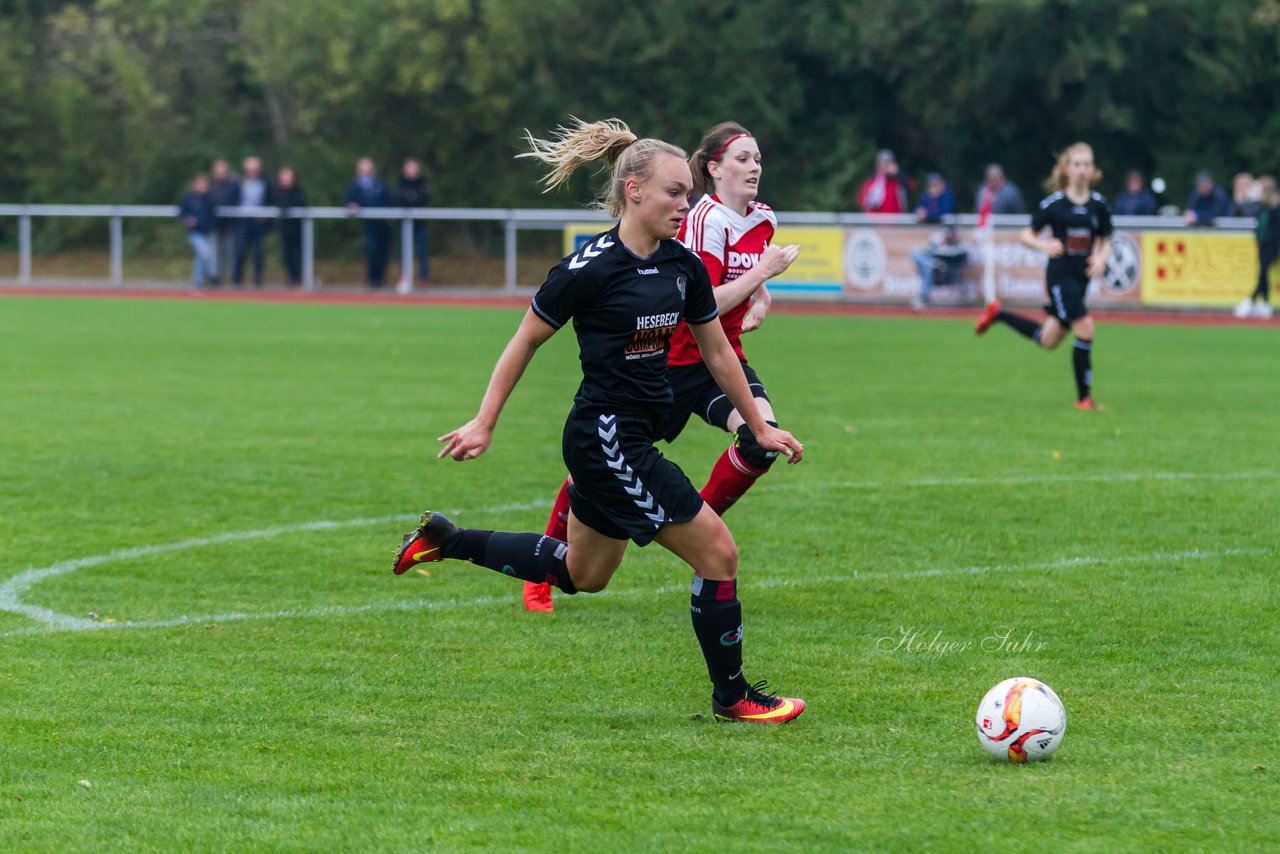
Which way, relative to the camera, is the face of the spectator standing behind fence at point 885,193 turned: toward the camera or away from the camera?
toward the camera

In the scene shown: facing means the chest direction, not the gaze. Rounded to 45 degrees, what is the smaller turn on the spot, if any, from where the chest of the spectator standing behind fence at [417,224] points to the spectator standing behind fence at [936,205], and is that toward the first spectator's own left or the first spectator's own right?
approximately 45° to the first spectator's own left

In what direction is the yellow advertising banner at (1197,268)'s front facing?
toward the camera

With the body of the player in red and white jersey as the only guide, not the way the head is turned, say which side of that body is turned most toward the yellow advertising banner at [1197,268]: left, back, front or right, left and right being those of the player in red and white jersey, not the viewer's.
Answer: left

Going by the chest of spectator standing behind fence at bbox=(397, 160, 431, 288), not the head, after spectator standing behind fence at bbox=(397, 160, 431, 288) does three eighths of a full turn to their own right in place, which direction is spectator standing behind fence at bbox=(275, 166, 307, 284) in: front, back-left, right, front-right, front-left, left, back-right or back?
front-left

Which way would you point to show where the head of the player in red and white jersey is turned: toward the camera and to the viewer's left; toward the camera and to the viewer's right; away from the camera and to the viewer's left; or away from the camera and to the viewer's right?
toward the camera and to the viewer's right

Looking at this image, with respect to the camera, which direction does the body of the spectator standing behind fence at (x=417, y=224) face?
toward the camera

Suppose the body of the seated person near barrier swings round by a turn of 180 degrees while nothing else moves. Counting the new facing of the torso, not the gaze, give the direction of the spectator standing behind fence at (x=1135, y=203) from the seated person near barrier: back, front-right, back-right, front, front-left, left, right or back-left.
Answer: front

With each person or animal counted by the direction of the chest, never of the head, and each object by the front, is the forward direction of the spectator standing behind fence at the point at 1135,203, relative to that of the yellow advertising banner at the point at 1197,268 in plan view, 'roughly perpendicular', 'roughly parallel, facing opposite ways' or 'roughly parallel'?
roughly parallel

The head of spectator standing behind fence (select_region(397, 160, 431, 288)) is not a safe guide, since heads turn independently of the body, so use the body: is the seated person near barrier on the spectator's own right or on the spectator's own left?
on the spectator's own left

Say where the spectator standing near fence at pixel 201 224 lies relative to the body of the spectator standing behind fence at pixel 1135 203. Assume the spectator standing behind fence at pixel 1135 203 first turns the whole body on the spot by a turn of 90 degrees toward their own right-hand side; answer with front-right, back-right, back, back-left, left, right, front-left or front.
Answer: front

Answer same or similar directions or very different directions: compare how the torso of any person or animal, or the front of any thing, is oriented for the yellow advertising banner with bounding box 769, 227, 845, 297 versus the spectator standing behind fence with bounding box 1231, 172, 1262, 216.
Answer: same or similar directions

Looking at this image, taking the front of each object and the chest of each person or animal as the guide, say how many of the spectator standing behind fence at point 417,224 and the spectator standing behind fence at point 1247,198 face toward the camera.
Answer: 2

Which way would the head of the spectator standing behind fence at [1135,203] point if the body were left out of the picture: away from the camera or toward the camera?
toward the camera

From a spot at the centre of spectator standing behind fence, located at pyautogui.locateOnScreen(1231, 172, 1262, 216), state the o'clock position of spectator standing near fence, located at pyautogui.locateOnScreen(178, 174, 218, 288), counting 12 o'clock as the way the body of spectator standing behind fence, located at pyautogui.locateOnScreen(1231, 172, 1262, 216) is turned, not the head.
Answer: spectator standing near fence, located at pyautogui.locateOnScreen(178, 174, 218, 288) is roughly at 3 o'clock from spectator standing behind fence, located at pyautogui.locateOnScreen(1231, 172, 1262, 216).

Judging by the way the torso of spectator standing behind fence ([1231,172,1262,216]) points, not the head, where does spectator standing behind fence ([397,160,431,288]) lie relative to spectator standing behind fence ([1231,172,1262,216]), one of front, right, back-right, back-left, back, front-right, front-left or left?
right
